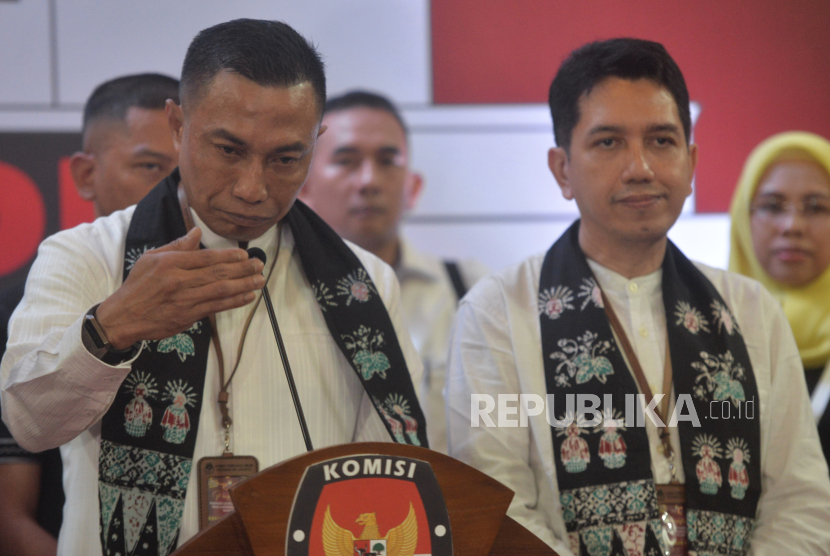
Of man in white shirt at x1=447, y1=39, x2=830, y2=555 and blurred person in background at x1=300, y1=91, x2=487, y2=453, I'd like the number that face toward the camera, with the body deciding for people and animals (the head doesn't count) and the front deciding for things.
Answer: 2

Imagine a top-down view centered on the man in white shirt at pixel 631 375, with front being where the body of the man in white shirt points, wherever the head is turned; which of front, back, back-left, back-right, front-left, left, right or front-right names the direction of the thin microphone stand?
front-right

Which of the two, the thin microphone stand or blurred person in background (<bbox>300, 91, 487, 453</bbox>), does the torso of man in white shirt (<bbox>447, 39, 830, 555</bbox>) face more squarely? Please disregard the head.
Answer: the thin microphone stand

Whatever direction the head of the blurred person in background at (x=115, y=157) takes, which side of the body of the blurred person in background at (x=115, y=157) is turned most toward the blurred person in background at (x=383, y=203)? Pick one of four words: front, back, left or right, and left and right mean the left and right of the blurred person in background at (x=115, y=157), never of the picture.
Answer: left

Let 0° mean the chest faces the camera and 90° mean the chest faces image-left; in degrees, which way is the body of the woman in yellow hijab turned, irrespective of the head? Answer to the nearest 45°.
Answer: approximately 0°

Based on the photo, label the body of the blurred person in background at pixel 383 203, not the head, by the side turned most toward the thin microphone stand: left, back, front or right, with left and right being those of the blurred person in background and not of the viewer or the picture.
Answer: front
